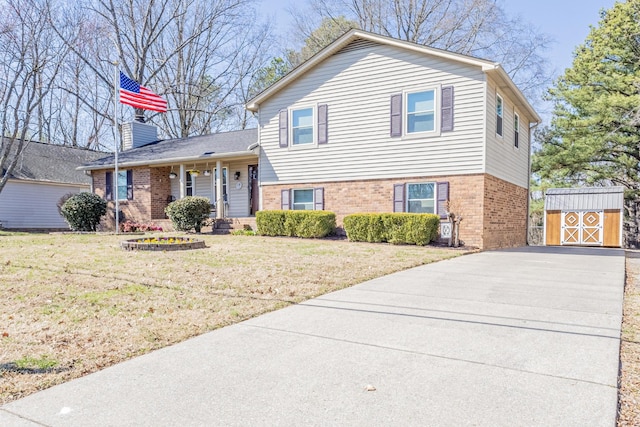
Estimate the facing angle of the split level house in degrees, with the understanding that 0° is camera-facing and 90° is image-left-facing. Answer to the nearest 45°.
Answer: approximately 45°

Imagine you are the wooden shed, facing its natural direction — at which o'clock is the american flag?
The american flag is roughly at 2 o'clock from the wooden shed.

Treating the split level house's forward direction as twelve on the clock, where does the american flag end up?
The american flag is roughly at 2 o'clock from the split level house.

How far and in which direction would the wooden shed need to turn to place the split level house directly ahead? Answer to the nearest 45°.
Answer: approximately 45° to its right

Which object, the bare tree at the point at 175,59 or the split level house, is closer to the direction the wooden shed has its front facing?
the split level house

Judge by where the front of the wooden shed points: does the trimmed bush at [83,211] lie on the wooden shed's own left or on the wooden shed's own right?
on the wooden shed's own right

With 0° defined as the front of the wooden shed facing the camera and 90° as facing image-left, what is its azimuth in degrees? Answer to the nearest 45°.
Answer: approximately 0°

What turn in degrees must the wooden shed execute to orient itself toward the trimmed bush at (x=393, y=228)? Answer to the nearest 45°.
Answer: approximately 45° to its right

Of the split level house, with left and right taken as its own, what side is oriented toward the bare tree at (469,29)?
back
